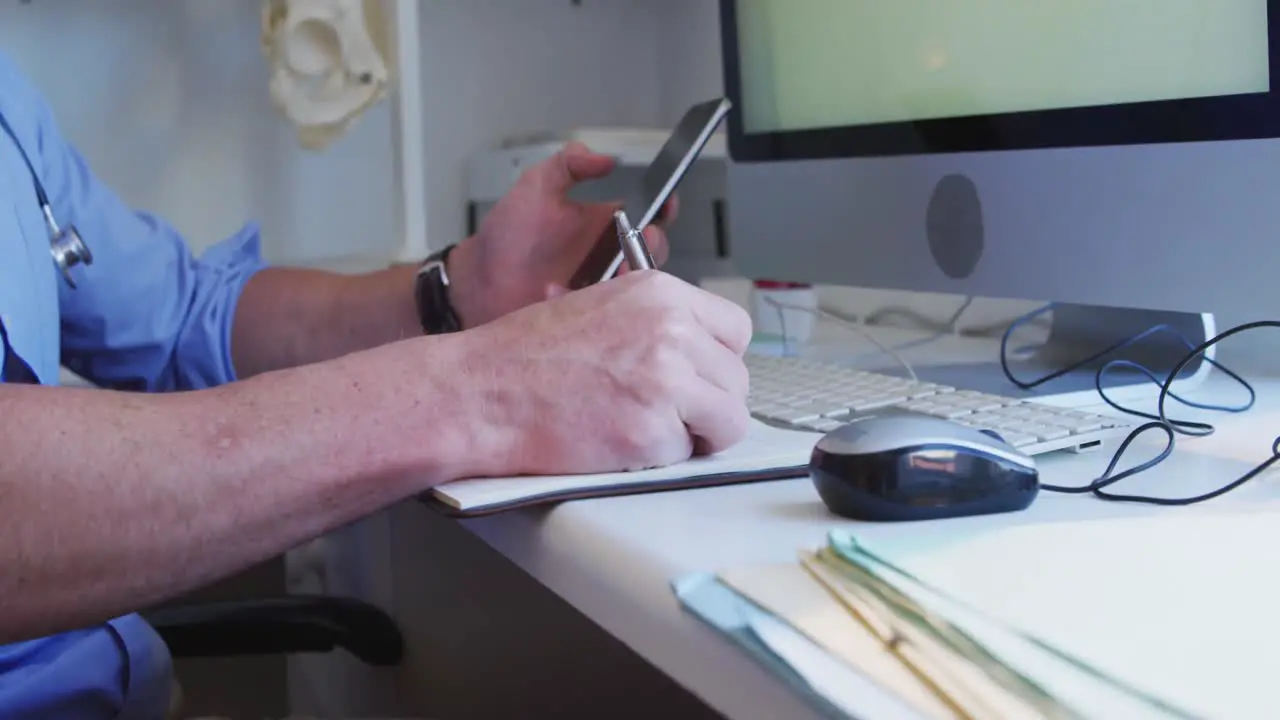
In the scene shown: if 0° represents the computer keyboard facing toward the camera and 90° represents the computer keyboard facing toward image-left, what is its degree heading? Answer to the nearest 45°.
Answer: approximately 45°

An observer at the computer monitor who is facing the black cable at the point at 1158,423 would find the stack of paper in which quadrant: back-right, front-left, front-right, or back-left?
front-right

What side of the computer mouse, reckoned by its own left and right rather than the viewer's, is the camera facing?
right

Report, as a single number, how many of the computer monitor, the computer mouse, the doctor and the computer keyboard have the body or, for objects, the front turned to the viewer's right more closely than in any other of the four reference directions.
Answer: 2

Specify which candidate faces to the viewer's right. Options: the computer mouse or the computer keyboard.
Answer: the computer mouse

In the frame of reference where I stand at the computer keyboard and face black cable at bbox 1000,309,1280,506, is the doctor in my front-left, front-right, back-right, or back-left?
back-right

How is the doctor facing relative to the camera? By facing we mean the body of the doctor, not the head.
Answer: to the viewer's right

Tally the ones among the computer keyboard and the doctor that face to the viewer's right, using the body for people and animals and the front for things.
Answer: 1
